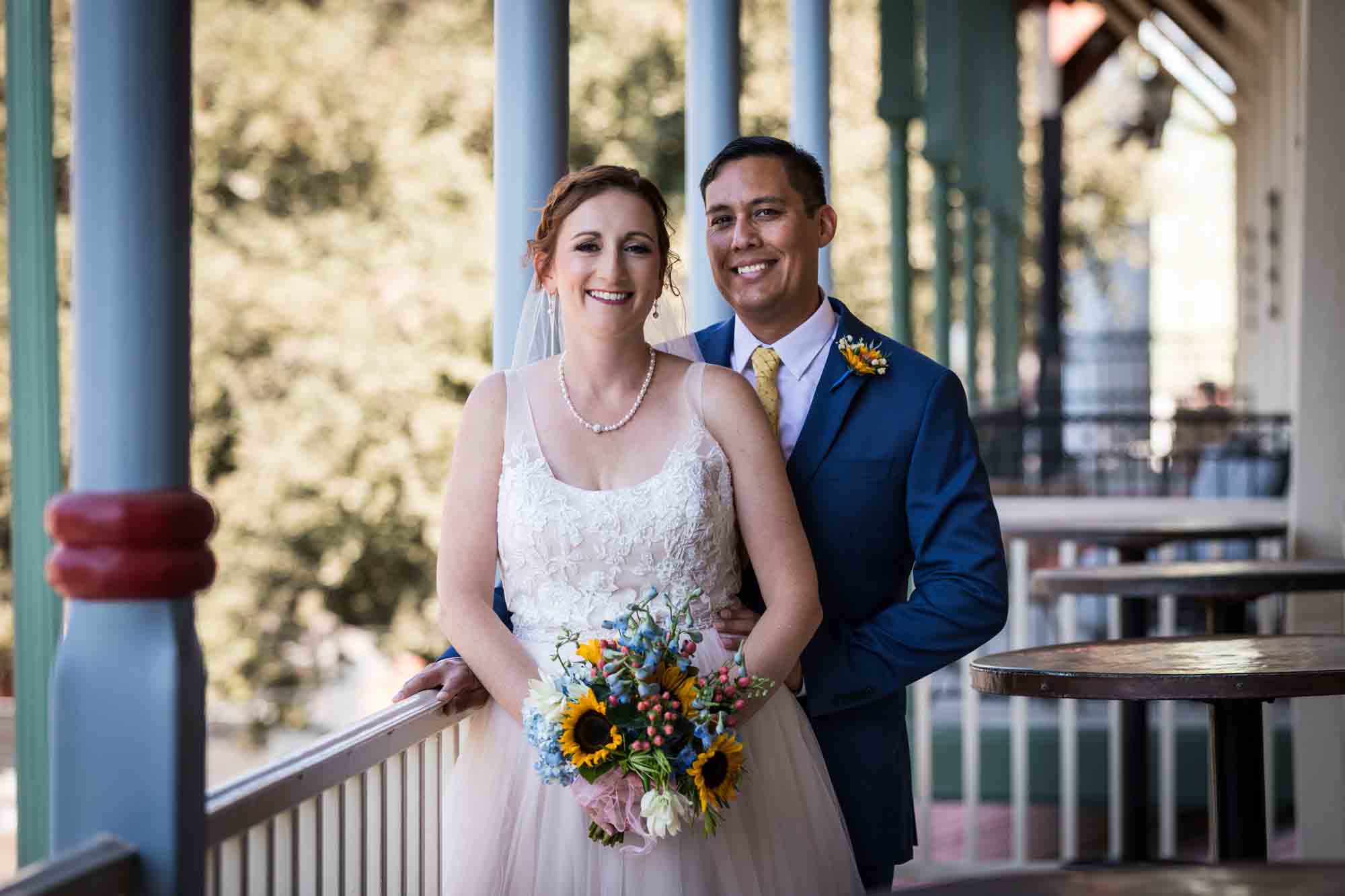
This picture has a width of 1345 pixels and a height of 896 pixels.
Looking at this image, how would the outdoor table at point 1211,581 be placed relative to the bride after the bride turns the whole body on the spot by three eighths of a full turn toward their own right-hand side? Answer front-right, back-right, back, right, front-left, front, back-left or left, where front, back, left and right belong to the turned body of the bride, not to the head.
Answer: right

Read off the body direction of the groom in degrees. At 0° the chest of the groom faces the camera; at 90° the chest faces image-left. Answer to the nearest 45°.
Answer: approximately 45°

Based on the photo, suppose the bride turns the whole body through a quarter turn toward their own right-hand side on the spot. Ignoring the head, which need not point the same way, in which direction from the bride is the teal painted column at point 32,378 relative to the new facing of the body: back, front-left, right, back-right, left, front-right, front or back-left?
front-right

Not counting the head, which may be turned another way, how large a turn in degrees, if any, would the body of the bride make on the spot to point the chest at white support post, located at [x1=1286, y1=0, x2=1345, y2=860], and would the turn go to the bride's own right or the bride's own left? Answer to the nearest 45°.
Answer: approximately 135° to the bride's own left

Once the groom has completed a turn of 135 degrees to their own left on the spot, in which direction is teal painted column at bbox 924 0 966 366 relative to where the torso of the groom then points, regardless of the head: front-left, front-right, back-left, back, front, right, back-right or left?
left

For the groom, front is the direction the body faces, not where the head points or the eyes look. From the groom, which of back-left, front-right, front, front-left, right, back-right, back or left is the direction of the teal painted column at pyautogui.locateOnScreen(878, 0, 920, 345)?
back-right

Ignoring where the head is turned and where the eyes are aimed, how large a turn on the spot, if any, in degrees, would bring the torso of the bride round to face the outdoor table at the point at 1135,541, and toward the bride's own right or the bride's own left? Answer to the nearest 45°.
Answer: approximately 135° to the bride's own left

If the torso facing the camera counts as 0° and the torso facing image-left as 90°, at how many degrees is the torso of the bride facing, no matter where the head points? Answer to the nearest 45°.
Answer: approximately 0°

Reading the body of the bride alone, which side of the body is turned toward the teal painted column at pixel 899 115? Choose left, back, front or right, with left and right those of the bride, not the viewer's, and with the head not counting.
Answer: back

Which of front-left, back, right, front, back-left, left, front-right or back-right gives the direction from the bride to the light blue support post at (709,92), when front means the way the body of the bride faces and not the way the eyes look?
back
